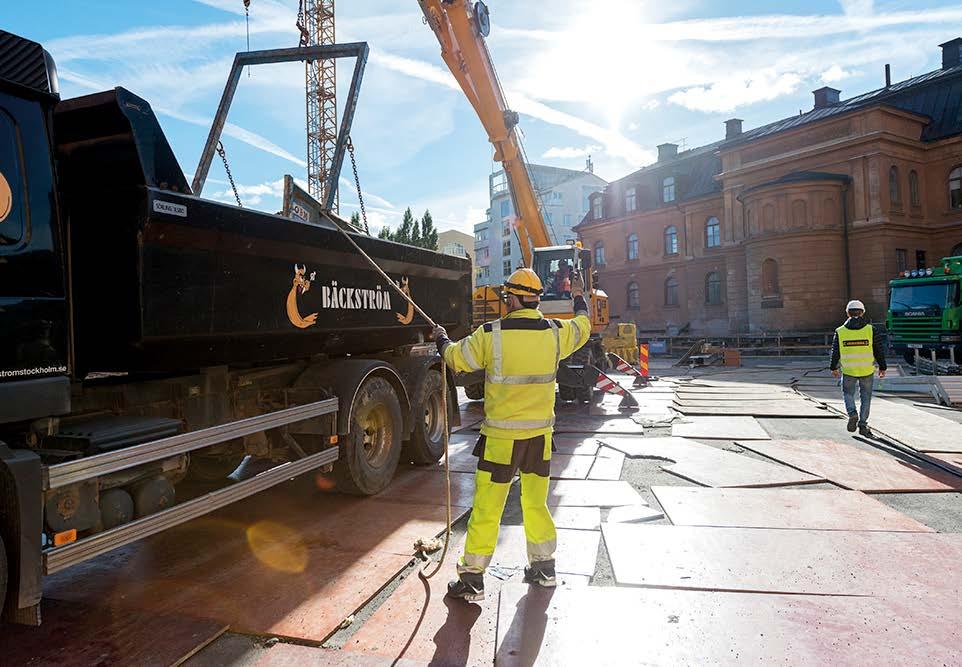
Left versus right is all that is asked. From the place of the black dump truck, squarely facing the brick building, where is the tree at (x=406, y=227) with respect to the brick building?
left

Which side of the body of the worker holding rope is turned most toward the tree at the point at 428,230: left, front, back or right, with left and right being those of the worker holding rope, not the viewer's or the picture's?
front

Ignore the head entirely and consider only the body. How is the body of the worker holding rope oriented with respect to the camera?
away from the camera

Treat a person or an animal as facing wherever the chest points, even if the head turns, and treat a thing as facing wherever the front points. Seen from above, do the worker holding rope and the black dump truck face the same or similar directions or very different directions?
very different directions

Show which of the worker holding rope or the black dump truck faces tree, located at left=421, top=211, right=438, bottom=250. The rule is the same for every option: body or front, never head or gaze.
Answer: the worker holding rope

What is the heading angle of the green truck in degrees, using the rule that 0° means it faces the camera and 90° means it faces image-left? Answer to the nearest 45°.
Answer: approximately 45°

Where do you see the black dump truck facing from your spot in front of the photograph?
facing the viewer and to the left of the viewer

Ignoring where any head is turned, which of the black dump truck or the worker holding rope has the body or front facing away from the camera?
the worker holding rope

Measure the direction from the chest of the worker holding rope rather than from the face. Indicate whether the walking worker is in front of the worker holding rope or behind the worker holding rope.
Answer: in front

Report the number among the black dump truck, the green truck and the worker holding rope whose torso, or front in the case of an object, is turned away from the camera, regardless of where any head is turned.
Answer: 1

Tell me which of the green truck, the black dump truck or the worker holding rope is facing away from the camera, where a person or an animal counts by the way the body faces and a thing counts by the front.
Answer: the worker holding rope

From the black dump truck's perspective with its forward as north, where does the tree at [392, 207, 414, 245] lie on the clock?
The tree is roughly at 5 o'clock from the black dump truck.

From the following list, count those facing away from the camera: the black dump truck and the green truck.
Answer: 0

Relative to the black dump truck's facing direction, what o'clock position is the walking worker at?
The walking worker is roughly at 7 o'clock from the black dump truck.

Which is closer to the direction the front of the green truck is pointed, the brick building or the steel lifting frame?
the steel lifting frame
